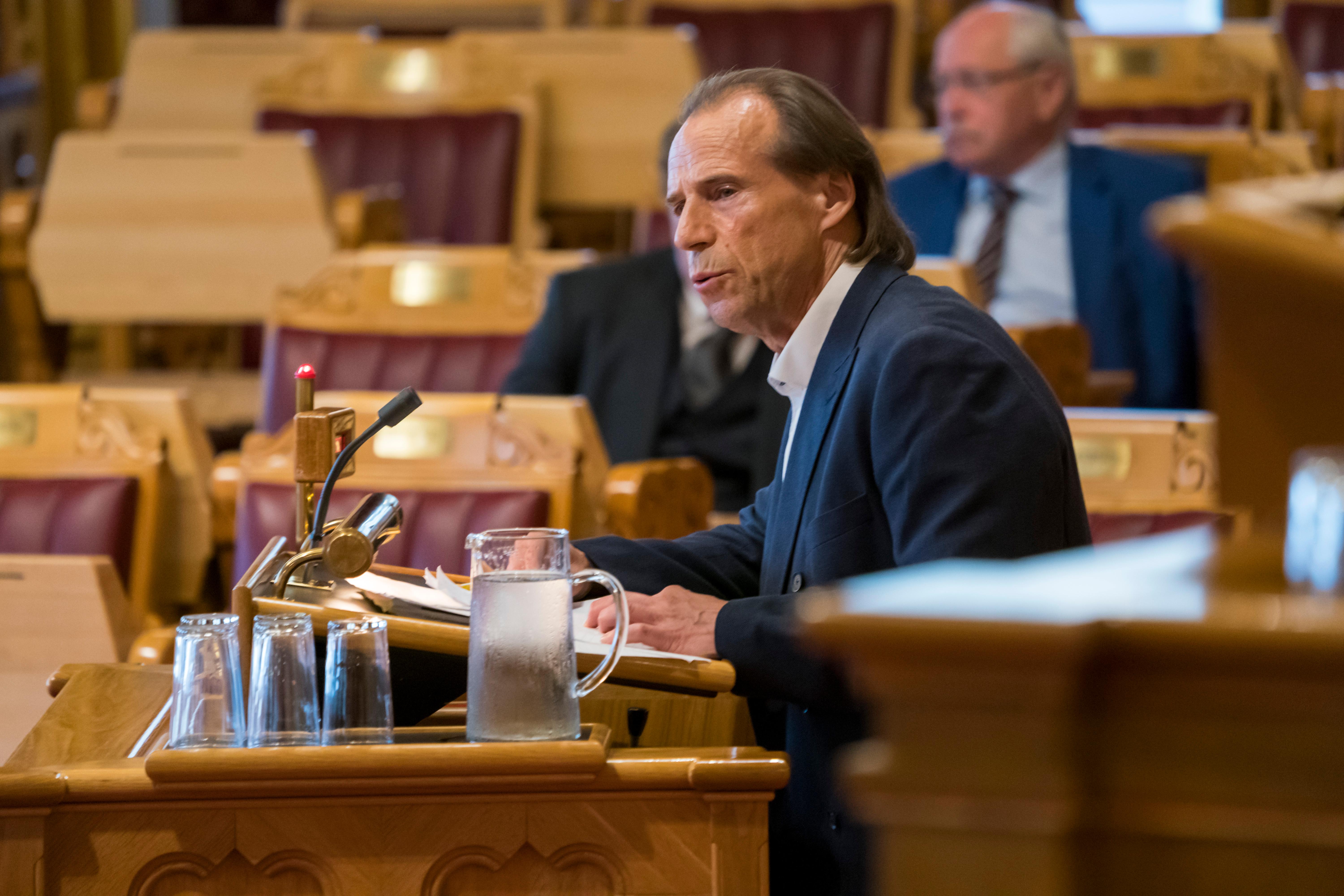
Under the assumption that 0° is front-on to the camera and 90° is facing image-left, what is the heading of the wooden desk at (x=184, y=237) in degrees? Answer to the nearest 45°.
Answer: approximately 0°

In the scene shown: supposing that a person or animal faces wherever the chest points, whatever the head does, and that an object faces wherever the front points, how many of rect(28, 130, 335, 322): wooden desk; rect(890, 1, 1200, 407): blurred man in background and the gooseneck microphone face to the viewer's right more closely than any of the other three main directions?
1

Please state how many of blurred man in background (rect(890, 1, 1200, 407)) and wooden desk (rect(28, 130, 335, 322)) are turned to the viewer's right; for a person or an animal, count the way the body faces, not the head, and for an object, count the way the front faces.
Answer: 0

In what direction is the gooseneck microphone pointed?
to the viewer's right

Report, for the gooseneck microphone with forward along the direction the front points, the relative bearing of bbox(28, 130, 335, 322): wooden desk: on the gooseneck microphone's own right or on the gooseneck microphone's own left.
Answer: on the gooseneck microphone's own left

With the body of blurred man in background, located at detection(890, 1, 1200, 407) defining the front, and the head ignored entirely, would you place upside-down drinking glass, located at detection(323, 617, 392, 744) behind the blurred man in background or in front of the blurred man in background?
in front

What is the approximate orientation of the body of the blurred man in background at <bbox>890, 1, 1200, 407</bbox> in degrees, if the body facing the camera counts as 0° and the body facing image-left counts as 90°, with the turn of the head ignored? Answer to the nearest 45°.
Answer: approximately 45°
